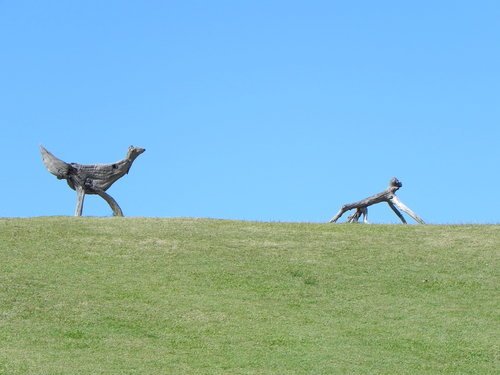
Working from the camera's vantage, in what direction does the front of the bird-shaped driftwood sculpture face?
facing to the right of the viewer

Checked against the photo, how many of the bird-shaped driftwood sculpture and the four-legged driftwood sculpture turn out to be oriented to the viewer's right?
2

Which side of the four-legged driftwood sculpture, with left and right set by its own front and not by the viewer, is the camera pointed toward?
right

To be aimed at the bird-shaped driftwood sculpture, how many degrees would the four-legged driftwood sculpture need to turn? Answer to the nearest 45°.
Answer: approximately 180°

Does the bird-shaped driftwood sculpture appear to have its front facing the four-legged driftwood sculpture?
yes
